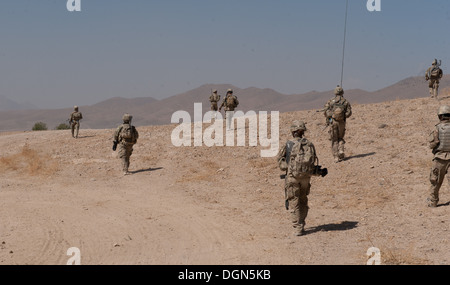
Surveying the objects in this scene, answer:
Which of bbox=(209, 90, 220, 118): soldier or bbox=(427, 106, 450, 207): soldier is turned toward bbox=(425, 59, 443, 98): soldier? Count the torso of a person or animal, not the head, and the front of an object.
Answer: bbox=(427, 106, 450, 207): soldier

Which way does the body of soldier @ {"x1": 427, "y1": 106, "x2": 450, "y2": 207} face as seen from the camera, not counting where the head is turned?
away from the camera

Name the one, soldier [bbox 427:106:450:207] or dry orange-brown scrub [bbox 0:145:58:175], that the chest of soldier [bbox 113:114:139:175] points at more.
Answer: the dry orange-brown scrub

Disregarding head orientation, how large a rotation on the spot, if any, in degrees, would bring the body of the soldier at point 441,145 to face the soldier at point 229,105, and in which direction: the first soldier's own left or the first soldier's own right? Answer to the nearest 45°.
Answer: approximately 45° to the first soldier's own left

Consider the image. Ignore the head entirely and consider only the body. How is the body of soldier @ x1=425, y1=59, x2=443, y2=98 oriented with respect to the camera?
away from the camera

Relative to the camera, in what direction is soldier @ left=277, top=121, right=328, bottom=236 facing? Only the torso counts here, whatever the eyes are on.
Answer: away from the camera

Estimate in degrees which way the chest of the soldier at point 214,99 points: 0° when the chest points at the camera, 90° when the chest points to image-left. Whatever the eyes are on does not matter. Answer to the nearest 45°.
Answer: approximately 180°

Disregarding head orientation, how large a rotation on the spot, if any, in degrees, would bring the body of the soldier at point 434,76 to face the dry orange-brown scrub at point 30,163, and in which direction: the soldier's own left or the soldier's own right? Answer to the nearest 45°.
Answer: approximately 135° to the soldier's own left

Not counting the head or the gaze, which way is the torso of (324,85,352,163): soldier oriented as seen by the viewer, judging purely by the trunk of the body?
away from the camera

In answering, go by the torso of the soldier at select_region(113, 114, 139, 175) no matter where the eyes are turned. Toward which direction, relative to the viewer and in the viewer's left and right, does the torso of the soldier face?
facing away from the viewer
